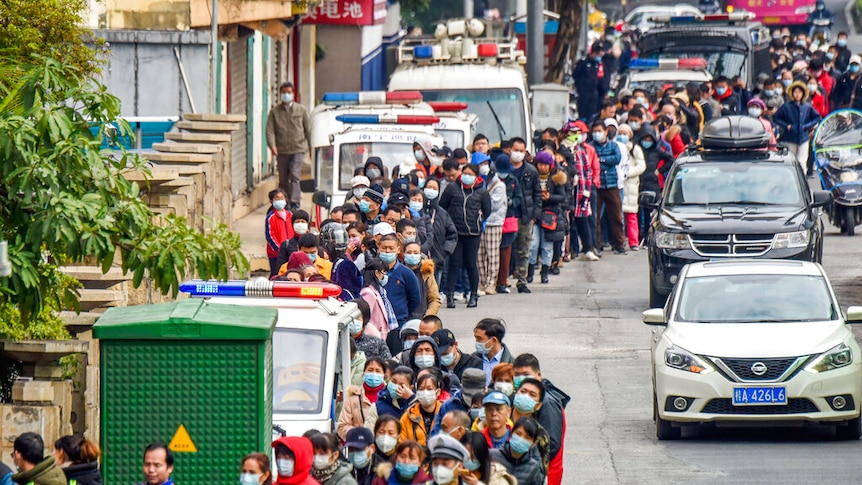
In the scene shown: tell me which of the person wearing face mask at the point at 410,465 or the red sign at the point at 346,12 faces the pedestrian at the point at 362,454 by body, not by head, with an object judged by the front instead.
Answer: the red sign

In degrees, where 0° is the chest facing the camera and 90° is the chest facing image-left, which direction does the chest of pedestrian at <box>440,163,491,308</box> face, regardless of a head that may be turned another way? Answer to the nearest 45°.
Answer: approximately 0°

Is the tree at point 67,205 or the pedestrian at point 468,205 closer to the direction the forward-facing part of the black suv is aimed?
the tree

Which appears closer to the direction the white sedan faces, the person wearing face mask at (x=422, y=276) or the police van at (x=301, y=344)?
the police van

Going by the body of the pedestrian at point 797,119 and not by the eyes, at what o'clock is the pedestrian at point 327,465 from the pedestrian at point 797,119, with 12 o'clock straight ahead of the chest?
the pedestrian at point 327,465 is roughly at 12 o'clock from the pedestrian at point 797,119.

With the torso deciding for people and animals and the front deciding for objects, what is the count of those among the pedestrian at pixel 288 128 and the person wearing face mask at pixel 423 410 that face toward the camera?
2

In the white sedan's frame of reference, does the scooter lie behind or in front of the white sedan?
behind

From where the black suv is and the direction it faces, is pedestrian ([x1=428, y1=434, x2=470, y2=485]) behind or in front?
in front

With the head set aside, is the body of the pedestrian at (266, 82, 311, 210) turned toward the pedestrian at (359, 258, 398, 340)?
yes

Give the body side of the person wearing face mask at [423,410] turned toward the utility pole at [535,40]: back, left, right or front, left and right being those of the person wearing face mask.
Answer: back
